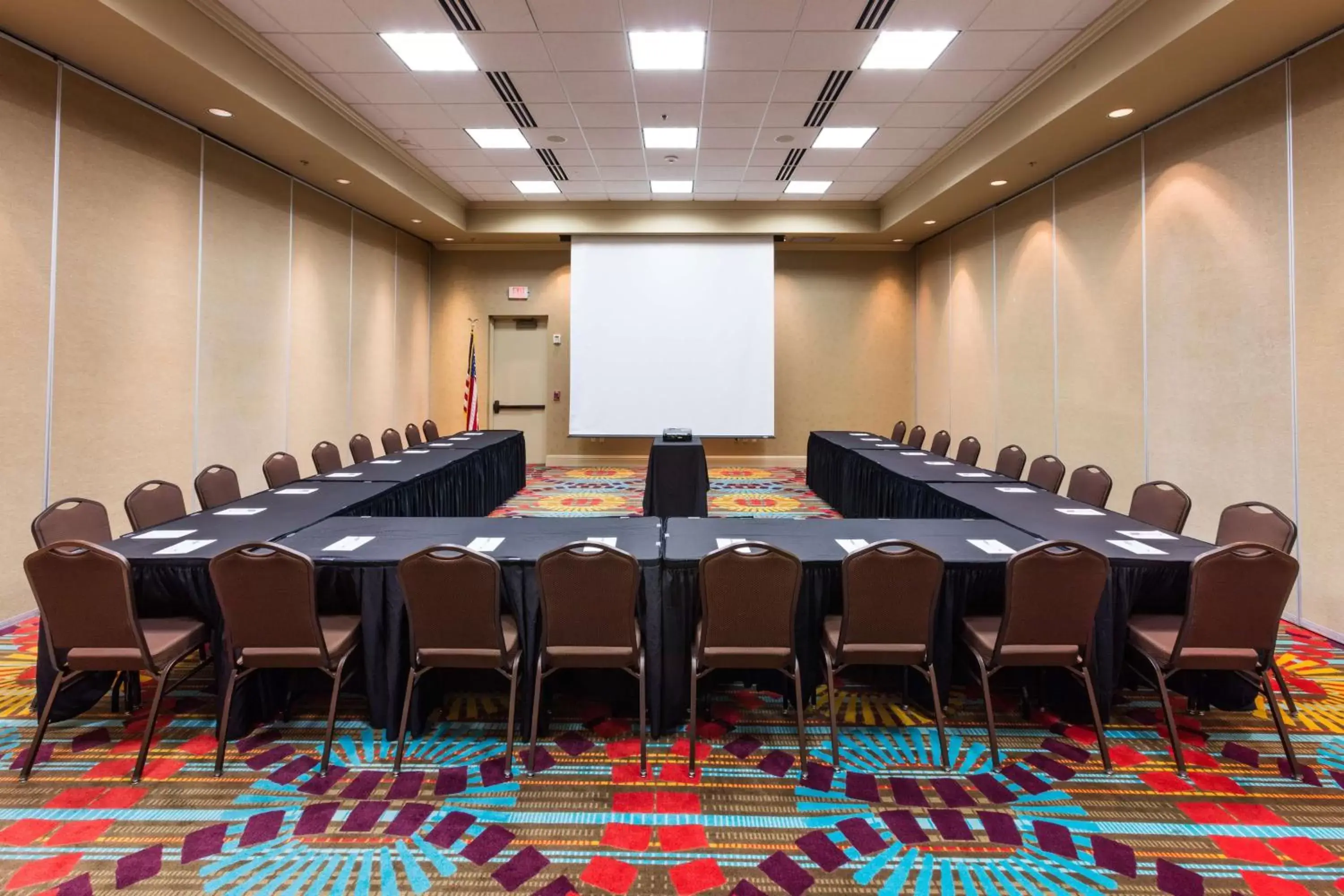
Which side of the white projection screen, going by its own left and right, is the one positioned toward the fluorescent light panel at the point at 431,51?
front

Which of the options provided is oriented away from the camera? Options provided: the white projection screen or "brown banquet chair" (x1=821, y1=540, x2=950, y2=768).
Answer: the brown banquet chair

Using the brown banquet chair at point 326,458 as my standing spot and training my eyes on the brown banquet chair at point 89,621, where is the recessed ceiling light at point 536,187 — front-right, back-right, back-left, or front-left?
back-left

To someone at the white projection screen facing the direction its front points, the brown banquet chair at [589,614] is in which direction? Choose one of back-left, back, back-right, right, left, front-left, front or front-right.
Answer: front

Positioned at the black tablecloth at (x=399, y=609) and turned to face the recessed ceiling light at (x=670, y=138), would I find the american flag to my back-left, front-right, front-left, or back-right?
front-left

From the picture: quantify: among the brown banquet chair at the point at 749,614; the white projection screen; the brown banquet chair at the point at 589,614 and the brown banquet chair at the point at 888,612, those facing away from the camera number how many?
3

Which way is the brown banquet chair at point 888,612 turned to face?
away from the camera

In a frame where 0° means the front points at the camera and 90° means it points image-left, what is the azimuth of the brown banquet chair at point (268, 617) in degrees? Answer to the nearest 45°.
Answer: approximately 225°

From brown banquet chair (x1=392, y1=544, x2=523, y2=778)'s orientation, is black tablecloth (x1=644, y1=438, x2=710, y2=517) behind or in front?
in front

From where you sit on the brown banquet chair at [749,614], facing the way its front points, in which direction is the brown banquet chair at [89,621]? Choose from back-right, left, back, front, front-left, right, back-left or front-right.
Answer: left

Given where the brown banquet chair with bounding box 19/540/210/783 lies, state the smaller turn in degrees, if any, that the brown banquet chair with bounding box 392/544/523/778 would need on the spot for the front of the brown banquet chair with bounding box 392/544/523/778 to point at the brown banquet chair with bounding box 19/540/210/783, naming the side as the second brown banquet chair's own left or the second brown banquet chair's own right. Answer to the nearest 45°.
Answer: approximately 90° to the second brown banquet chair's own left

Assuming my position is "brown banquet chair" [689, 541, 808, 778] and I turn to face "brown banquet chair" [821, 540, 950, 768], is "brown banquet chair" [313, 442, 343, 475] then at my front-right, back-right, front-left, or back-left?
back-left

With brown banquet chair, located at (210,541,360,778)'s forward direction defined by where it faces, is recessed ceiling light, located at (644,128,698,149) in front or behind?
in front

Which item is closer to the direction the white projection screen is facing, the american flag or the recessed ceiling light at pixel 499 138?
the recessed ceiling light

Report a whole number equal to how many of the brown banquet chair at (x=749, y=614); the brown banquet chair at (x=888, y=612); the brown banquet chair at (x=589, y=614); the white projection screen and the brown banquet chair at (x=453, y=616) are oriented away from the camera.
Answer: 4

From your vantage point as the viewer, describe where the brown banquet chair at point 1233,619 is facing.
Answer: facing away from the viewer and to the left of the viewer

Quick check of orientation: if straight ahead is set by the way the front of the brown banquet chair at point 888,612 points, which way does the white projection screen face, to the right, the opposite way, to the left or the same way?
the opposite way

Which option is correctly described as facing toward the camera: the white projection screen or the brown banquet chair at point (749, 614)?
the white projection screen

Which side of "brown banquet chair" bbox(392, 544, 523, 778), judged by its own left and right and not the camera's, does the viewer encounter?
back

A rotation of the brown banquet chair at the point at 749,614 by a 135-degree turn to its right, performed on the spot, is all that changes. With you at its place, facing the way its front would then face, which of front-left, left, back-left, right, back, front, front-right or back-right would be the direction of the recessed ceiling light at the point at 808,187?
back-left

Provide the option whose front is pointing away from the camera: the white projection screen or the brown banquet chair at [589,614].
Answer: the brown banquet chair

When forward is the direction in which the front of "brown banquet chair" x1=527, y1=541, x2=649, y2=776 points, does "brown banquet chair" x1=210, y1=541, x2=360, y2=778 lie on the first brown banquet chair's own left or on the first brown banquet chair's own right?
on the first brown banquet chair's own left
